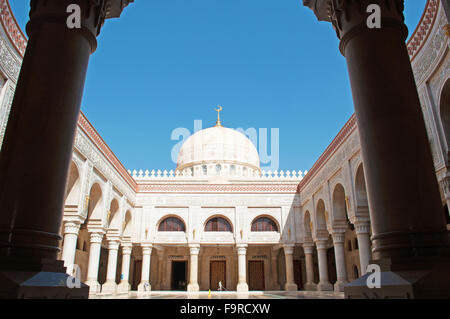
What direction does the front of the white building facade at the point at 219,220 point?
toward the camera

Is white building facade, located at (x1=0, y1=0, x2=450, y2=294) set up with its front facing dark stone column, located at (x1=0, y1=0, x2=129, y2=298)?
yes

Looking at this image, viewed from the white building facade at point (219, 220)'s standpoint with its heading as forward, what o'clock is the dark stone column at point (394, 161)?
The dark stone column is roughly at 12 o'clock from the white building facade.
